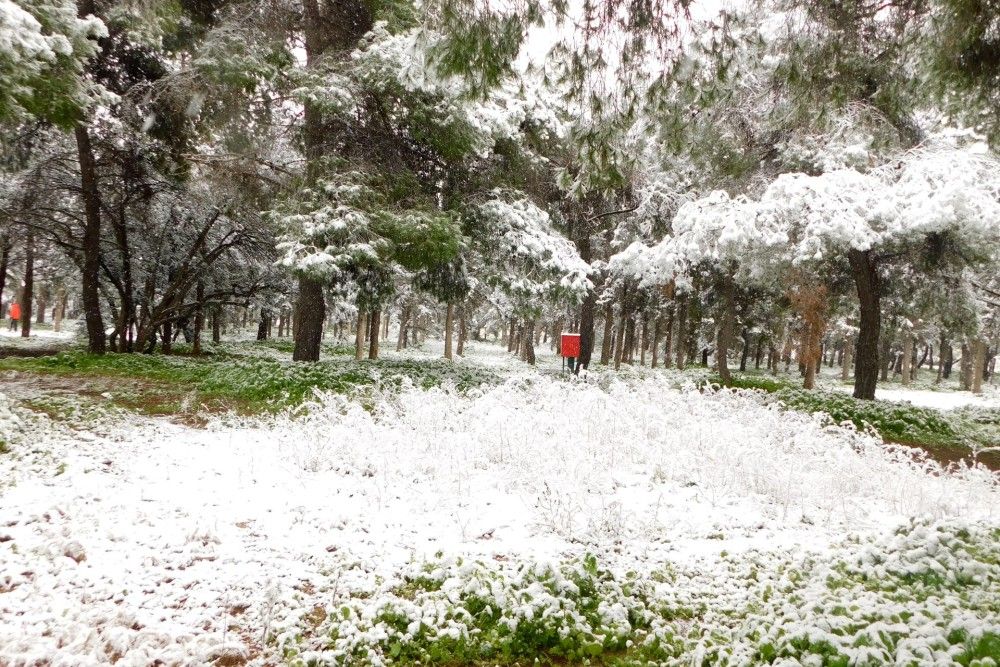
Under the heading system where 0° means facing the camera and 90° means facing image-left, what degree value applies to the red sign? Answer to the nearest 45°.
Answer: approximately 0°
